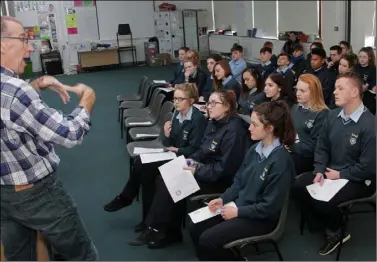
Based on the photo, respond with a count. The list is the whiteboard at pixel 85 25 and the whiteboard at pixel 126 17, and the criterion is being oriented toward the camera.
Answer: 2

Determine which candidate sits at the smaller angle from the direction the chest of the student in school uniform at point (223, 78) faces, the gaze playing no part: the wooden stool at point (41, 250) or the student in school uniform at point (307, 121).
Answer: the wooden stool

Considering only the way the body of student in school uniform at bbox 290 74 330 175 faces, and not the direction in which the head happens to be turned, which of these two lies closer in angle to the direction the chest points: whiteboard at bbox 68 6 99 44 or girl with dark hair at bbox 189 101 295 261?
the girl with dark hair

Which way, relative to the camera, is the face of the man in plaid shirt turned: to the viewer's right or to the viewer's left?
to the viewer's right

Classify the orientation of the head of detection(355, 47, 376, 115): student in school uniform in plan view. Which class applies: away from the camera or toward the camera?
toward the camera

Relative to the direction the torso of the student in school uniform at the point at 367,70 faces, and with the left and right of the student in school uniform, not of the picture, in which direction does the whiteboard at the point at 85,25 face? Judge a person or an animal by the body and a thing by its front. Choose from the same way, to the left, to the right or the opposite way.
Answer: to the left

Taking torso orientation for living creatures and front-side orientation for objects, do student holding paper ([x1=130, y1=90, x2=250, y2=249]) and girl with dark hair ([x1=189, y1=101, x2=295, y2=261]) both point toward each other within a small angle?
no

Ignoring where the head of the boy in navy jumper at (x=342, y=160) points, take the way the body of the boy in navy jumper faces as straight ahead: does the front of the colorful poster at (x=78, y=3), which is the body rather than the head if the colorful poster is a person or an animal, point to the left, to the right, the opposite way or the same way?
to the left

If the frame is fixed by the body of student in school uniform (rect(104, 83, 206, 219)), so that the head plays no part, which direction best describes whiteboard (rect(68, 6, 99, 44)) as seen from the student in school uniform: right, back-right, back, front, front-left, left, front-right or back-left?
back-right

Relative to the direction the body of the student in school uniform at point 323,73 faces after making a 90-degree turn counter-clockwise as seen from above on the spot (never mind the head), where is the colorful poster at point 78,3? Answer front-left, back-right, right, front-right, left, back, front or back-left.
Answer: back

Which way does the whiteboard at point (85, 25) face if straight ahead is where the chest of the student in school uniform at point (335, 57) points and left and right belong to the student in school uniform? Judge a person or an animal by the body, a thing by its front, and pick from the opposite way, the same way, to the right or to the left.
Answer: to the left

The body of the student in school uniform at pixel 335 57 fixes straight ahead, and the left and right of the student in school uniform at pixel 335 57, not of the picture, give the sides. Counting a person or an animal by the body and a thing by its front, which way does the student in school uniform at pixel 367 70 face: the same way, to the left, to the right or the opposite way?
the same way

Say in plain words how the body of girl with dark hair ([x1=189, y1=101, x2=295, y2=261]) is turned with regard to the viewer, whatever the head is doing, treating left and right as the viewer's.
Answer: facing the viewer and to the left of the viewer

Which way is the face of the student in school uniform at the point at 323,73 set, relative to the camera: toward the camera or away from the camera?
toward the camera

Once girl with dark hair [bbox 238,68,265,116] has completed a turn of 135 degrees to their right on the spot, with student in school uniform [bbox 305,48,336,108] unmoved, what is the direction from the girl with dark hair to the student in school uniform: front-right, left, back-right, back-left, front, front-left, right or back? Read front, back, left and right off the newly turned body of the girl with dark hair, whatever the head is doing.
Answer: front-right

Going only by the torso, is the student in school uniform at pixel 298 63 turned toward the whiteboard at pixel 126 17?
no

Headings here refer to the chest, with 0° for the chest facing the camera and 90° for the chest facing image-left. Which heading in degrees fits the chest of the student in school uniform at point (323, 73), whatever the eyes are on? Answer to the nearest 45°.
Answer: approximately 45°

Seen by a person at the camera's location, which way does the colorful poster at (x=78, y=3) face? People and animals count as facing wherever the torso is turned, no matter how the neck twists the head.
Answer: facing the viewer
